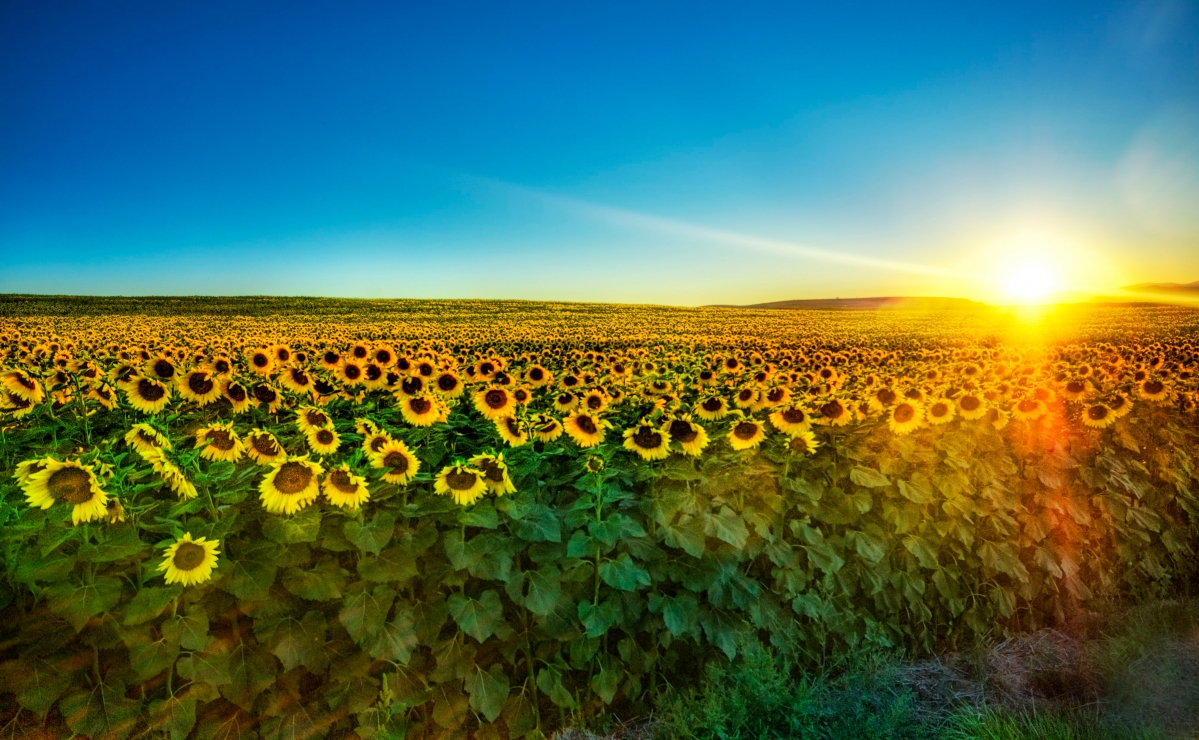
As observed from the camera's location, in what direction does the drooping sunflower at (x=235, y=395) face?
facing the viewer and to the right of the viewer

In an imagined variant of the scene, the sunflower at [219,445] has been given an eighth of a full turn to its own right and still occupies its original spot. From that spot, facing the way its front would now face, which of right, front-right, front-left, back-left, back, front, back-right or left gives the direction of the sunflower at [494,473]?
left

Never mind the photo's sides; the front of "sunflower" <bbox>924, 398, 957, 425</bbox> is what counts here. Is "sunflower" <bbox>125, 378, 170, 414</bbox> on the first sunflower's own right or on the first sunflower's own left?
on the first sunflower's own right

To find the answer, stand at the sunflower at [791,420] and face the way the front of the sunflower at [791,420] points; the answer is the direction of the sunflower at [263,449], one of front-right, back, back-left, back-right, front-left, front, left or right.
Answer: front-right

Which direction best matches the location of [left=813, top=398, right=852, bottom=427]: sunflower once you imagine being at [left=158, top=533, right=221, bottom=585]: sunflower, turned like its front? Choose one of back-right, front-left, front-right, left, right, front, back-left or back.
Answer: left

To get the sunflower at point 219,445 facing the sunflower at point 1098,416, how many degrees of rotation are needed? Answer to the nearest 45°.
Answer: approximately 90° to its left

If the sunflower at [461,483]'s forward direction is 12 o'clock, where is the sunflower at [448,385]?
the sunflower at [448,385] is roughly at 6 o'clock from the sunflower at [461,483].

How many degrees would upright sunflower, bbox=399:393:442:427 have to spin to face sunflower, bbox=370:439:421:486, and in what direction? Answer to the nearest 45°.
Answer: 0° — it already faces it

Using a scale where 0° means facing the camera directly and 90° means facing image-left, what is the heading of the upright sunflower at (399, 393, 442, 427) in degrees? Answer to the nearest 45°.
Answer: approximately 0°

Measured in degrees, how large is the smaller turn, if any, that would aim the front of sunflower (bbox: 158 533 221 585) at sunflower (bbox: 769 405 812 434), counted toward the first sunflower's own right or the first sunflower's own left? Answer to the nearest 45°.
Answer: approximately 90° to the first sunflower's own left
